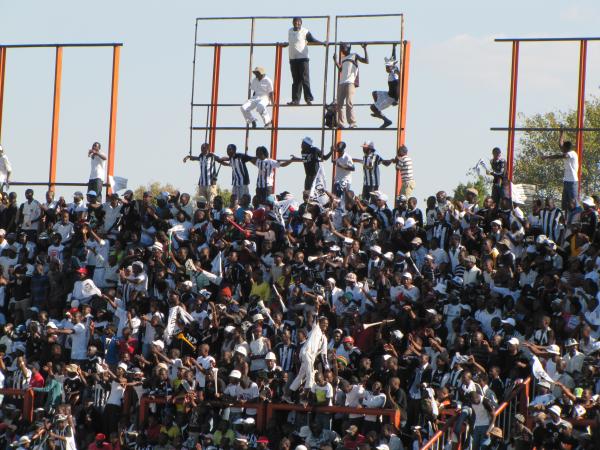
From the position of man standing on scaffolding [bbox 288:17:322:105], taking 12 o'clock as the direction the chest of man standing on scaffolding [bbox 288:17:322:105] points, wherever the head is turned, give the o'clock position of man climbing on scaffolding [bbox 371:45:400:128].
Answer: man climbing on scaffolding [bbox 371:45:400:128] is roughly at 9 o'clock from man standing on scaffolding [bbox 288:17:322:105].

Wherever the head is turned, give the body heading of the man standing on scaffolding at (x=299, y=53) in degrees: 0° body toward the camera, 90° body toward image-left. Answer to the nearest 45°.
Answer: approximately 0°

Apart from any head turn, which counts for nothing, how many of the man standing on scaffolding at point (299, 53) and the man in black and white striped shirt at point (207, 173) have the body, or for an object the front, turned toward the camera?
2

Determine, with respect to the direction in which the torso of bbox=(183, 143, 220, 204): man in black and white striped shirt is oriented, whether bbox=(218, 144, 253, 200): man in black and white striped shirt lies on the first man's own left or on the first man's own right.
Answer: on the first man's own left

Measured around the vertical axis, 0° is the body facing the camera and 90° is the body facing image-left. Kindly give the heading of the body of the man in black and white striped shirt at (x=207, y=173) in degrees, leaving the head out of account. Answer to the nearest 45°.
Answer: approximately 0°

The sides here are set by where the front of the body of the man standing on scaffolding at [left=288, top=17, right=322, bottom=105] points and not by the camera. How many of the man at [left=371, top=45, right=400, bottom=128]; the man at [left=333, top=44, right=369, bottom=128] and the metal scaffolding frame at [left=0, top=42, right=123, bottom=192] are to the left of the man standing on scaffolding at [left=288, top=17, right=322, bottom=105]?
2

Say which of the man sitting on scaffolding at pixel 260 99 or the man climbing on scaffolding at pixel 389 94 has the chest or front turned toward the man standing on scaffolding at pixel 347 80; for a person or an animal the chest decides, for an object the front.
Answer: the man climbing on scaffolding at pixel 389 94

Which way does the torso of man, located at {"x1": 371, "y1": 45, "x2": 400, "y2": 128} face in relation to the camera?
to the viewer's left
